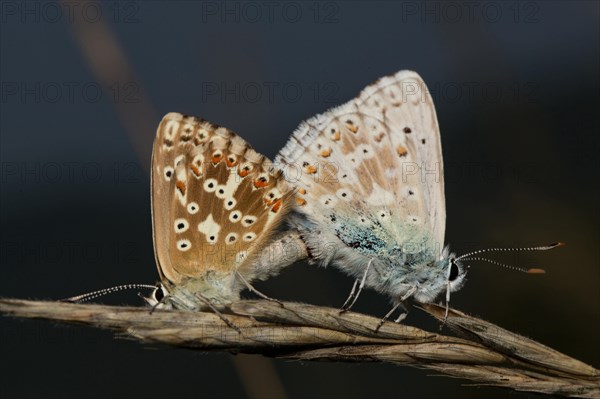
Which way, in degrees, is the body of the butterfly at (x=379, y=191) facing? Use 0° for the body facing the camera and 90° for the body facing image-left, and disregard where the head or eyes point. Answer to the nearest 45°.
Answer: approximately 270°

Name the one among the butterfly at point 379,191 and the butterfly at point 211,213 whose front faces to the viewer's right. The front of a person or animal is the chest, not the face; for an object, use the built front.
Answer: the butterfly at point 379,191

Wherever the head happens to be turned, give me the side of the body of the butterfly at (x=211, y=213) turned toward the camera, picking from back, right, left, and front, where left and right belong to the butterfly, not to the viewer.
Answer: left

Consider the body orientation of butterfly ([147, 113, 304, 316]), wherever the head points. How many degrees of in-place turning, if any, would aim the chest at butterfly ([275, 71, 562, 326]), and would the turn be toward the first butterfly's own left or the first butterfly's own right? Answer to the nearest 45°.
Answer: approximately 180°

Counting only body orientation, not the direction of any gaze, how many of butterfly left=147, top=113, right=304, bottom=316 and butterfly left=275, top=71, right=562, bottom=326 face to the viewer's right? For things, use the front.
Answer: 1

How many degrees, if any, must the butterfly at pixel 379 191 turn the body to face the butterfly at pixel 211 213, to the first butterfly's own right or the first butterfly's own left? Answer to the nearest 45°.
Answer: approximately 135° to the first butterfly's own right

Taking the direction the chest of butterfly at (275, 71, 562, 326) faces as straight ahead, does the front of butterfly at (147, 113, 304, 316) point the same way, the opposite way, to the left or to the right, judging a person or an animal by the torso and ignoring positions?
the opposite way
